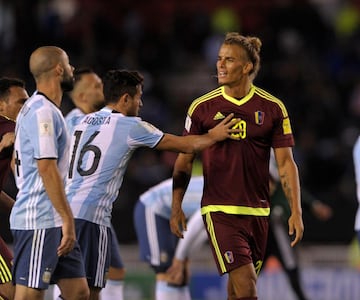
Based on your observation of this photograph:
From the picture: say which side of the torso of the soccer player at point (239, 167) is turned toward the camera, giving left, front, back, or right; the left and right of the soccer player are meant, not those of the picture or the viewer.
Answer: front

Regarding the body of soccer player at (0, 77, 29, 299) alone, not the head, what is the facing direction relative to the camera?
to the viewer's right

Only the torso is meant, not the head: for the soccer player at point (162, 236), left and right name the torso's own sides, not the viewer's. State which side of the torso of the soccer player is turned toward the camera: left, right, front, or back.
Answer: right

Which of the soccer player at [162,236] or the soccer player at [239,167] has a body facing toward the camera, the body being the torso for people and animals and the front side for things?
the soccer player at [239,167]

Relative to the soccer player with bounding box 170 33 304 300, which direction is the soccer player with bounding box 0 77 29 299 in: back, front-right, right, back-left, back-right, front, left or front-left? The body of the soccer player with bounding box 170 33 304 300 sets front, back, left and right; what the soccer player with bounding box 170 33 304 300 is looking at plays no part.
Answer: right

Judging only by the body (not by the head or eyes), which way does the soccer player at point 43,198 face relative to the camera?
to the viewer's right

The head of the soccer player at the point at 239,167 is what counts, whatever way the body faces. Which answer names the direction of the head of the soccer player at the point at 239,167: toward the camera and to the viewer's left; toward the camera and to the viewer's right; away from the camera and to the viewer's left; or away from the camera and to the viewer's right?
toward the camera and to the viewer's left

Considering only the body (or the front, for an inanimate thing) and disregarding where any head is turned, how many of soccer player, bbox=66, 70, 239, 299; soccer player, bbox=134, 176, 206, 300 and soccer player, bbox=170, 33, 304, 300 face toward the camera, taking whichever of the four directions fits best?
1

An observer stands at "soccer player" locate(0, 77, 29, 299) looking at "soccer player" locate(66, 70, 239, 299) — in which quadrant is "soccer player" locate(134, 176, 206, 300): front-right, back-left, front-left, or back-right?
front-left

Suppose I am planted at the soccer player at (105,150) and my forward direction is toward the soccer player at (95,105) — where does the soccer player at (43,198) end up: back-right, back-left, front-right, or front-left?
back-left
